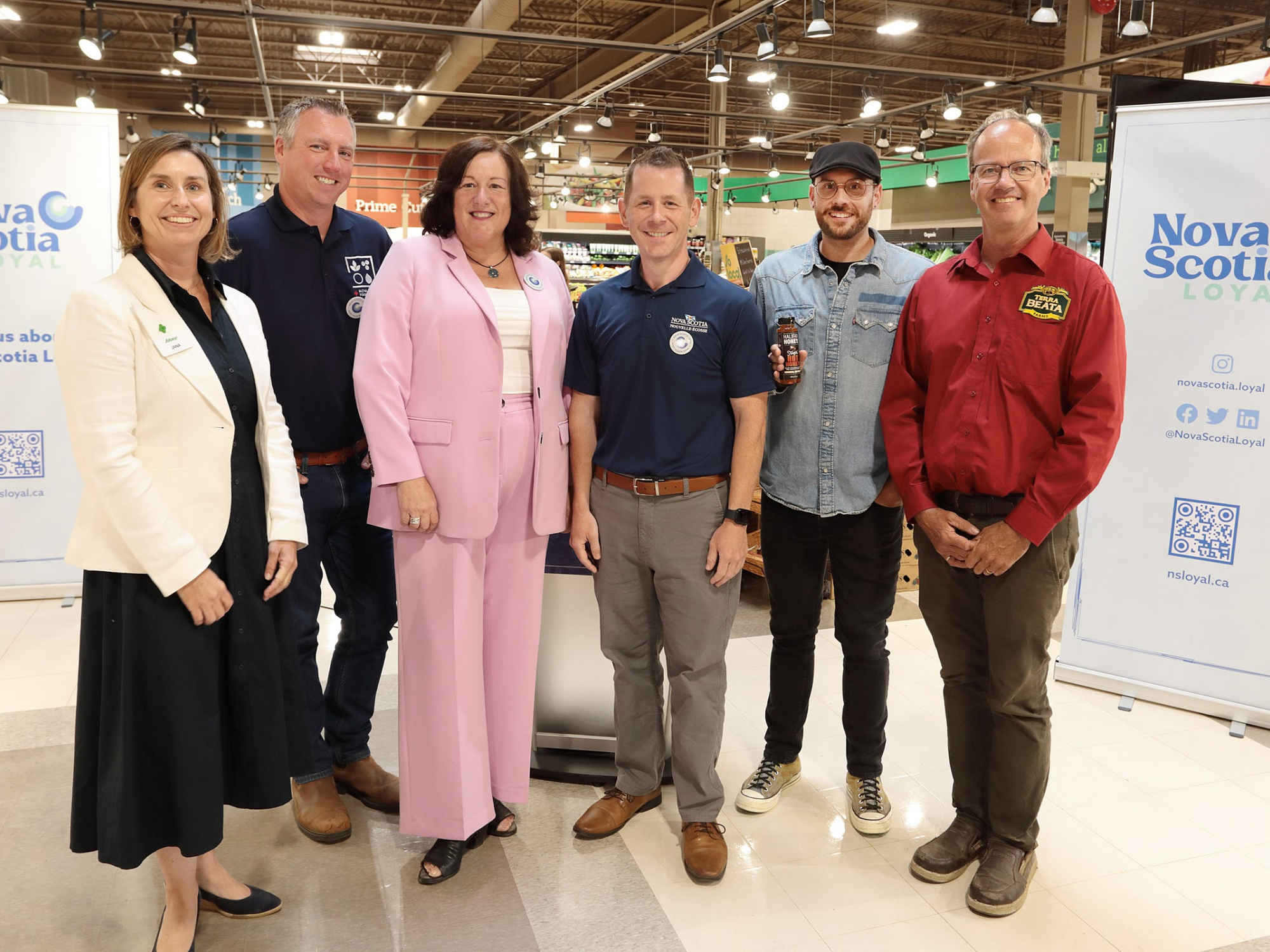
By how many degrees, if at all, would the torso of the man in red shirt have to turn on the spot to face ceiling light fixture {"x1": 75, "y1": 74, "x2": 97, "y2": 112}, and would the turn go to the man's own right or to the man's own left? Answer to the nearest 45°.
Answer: approximately 90° to the man's own right

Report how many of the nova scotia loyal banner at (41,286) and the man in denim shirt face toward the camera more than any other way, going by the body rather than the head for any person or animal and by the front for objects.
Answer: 2

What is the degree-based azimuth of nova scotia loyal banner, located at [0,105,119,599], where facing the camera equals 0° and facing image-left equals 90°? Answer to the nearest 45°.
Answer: approximately 0°

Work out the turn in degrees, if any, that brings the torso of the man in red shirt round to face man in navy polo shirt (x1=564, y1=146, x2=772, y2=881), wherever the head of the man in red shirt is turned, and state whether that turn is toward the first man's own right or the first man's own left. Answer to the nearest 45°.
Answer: approximately 45° to the first man's own right

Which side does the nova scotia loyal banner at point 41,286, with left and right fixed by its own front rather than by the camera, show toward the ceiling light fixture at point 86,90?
back

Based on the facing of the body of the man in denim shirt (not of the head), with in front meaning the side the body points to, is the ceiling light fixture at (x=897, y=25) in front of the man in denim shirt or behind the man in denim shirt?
behind

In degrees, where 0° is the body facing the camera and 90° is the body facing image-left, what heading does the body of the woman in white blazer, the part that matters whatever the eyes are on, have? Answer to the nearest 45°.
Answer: approximately 315°

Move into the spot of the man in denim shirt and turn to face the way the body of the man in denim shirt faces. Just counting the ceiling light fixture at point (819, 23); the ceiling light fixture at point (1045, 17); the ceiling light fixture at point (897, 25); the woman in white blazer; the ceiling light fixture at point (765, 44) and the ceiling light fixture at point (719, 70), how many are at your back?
5

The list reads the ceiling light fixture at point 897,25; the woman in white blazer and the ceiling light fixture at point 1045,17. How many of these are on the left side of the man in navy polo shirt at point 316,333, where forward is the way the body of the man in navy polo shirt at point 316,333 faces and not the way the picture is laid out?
2

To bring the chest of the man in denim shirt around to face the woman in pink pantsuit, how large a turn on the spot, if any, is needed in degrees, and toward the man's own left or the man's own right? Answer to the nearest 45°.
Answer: approximately 45° to the man's own right
